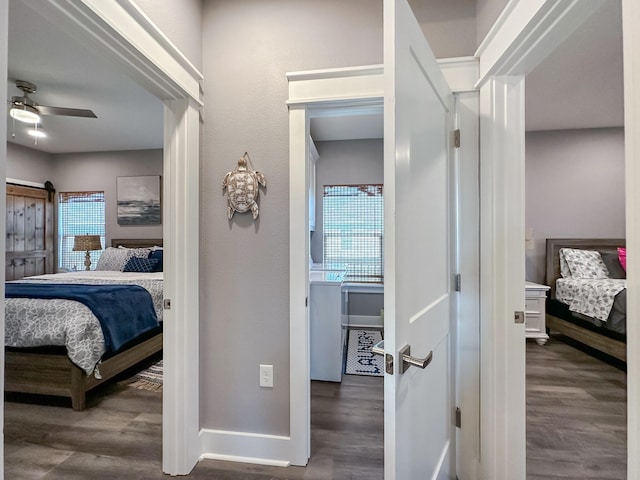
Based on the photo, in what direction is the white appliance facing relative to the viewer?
to the viewer's right

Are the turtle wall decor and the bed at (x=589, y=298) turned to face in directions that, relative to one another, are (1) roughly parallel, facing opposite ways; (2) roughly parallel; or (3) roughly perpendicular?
roughly parallel

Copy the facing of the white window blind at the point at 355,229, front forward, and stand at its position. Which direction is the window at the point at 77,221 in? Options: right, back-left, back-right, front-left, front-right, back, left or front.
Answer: right

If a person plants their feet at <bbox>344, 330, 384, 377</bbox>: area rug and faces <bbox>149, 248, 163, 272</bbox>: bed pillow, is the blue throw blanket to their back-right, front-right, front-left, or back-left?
front-left

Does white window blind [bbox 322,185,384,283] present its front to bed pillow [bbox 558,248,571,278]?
no

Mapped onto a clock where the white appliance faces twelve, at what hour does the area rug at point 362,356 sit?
The area rug is roughly at 10 o'clock from the white appliance.

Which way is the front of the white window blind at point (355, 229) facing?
toward the camera

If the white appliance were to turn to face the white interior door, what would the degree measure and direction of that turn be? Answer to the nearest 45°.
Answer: approximately 90° to its right

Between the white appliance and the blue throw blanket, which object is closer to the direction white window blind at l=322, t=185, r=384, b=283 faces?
the white appliance

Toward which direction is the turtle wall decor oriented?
toward the camera

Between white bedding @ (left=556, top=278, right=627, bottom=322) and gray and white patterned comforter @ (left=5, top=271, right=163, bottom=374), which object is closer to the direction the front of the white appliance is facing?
the white bedding

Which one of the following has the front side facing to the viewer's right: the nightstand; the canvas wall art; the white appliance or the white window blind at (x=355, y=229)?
the white appliance

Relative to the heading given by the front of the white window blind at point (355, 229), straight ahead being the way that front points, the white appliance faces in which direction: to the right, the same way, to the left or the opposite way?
to the left

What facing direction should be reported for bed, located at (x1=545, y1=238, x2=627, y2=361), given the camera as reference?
facing the viewer and to the right of the viewer

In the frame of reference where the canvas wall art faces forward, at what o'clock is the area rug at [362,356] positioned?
The area rug is roughly at 11 o'clock from the canvas wall art.
